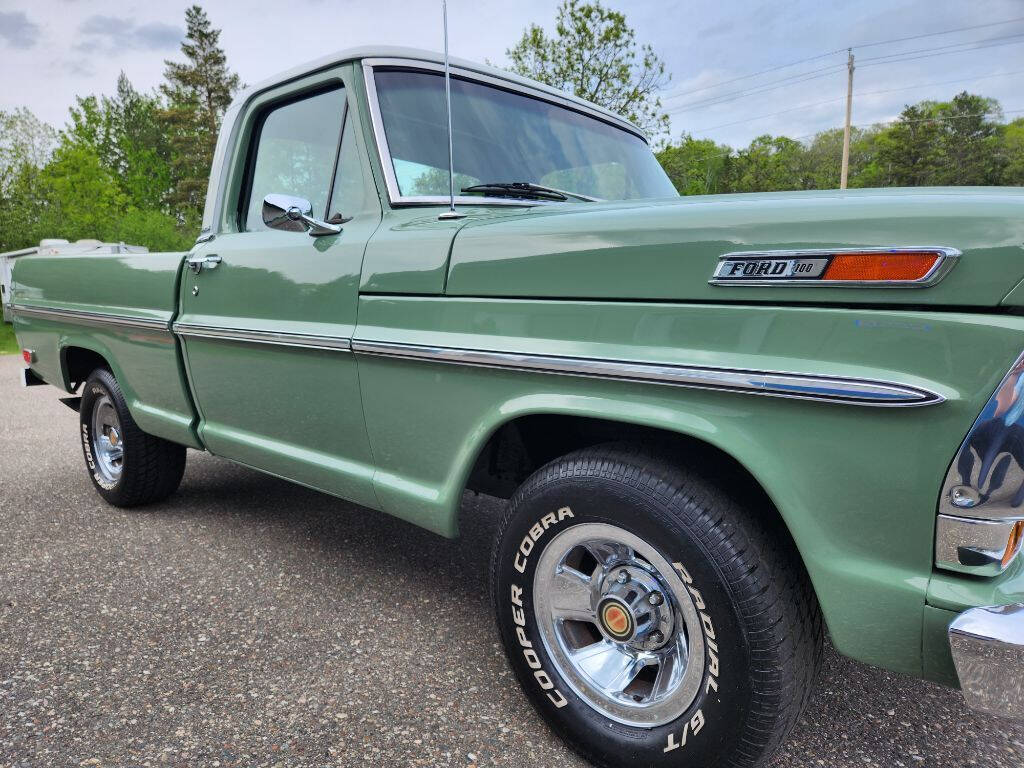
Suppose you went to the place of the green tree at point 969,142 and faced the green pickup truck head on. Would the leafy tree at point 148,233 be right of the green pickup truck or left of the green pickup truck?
right

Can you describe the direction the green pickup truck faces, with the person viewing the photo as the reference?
facing the viewer and to the right of the viewer

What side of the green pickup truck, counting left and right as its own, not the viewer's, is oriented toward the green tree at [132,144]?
back

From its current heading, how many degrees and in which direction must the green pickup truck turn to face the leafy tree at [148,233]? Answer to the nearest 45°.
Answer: approximately 180°

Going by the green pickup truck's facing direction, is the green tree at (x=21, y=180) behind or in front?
behind

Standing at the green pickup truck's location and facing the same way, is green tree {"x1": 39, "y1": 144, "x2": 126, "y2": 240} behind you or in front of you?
behind

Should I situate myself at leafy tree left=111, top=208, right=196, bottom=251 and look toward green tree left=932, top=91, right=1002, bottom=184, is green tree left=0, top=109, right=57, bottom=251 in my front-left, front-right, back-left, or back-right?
back-left

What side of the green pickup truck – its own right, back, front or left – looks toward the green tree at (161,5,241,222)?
back

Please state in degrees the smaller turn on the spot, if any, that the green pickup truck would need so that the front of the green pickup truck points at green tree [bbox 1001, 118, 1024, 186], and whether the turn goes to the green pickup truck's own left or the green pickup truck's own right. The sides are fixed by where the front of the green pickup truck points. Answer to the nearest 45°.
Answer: approximately 90° to the green pickup truck's own left

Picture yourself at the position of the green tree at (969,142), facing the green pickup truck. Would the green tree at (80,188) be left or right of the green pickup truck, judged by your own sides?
right

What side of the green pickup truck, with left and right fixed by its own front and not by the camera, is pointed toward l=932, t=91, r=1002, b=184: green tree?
left
